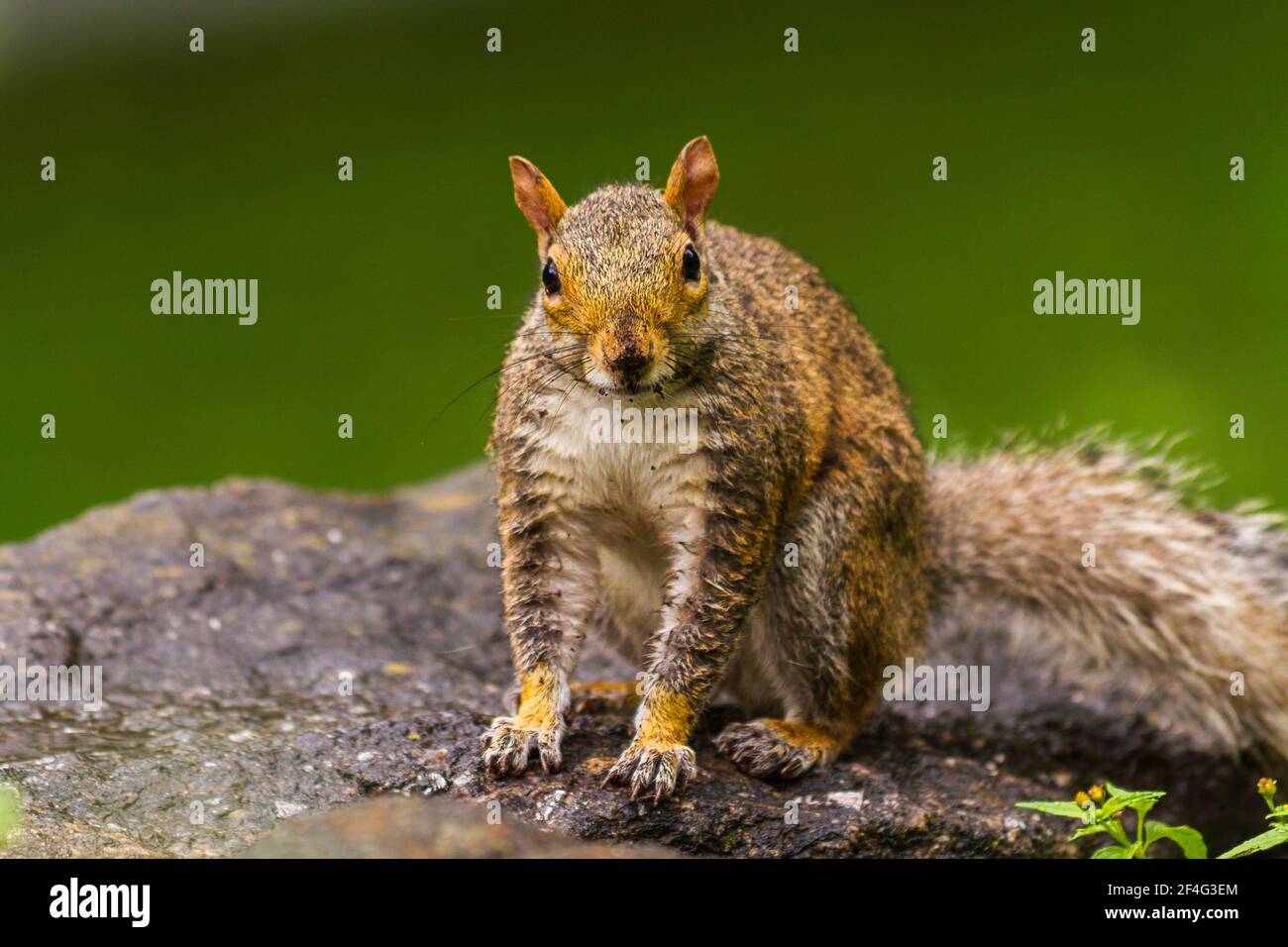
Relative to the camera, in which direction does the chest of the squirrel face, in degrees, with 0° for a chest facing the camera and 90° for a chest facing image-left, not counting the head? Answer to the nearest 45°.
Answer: approximately 45°

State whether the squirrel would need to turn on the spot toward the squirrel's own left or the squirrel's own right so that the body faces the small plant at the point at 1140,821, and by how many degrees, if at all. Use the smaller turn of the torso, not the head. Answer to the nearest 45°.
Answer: approximately 90° to the squirrel's own left

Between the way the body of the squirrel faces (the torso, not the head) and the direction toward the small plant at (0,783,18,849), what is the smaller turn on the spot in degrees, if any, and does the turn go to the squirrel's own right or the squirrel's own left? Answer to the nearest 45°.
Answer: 0° — it already faces it
